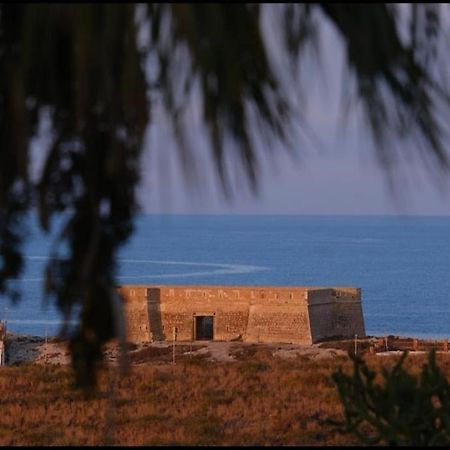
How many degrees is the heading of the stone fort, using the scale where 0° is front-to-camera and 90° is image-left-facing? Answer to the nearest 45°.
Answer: approximately 0°

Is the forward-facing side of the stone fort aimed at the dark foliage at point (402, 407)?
yes
